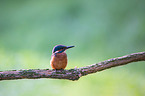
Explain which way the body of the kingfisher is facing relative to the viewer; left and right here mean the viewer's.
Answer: facing the viewer and to the right of the viewer
